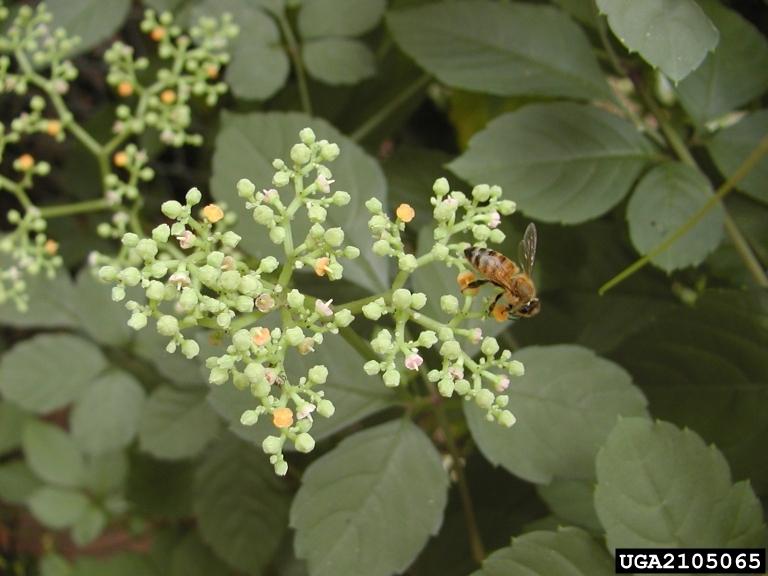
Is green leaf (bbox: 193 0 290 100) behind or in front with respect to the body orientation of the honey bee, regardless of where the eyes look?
behind

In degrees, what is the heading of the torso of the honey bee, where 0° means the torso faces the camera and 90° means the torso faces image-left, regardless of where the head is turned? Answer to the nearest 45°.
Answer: approximately 315°

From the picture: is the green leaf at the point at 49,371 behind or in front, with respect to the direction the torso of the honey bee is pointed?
behind
